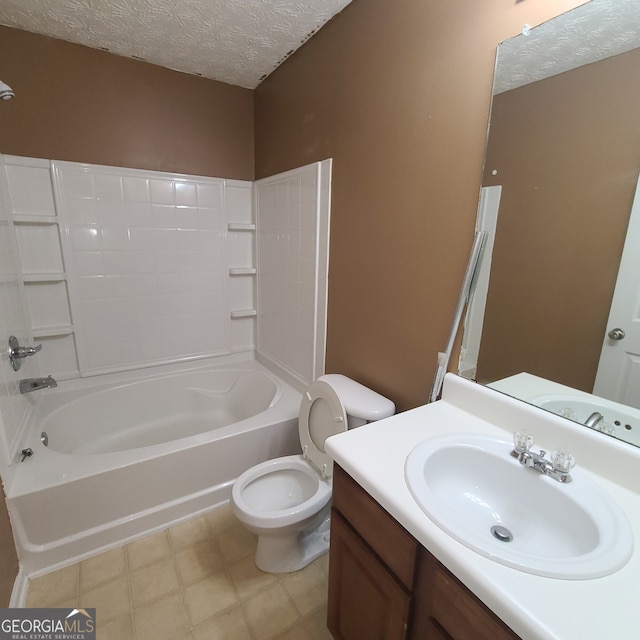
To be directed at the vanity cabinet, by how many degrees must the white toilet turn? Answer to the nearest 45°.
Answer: approximately 45° to its left

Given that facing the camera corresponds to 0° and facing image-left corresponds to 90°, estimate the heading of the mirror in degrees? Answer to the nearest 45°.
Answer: approximately 45°

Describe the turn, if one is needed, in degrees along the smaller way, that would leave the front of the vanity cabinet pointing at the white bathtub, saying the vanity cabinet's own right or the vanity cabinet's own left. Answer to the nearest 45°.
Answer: approximately 45° to the vanity cabinet's own right

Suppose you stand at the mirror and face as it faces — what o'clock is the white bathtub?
The white bathtub is roughly at 1 o'clock from the mirror.

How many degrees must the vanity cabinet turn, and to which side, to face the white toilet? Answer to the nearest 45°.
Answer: approximately 90° to its right
